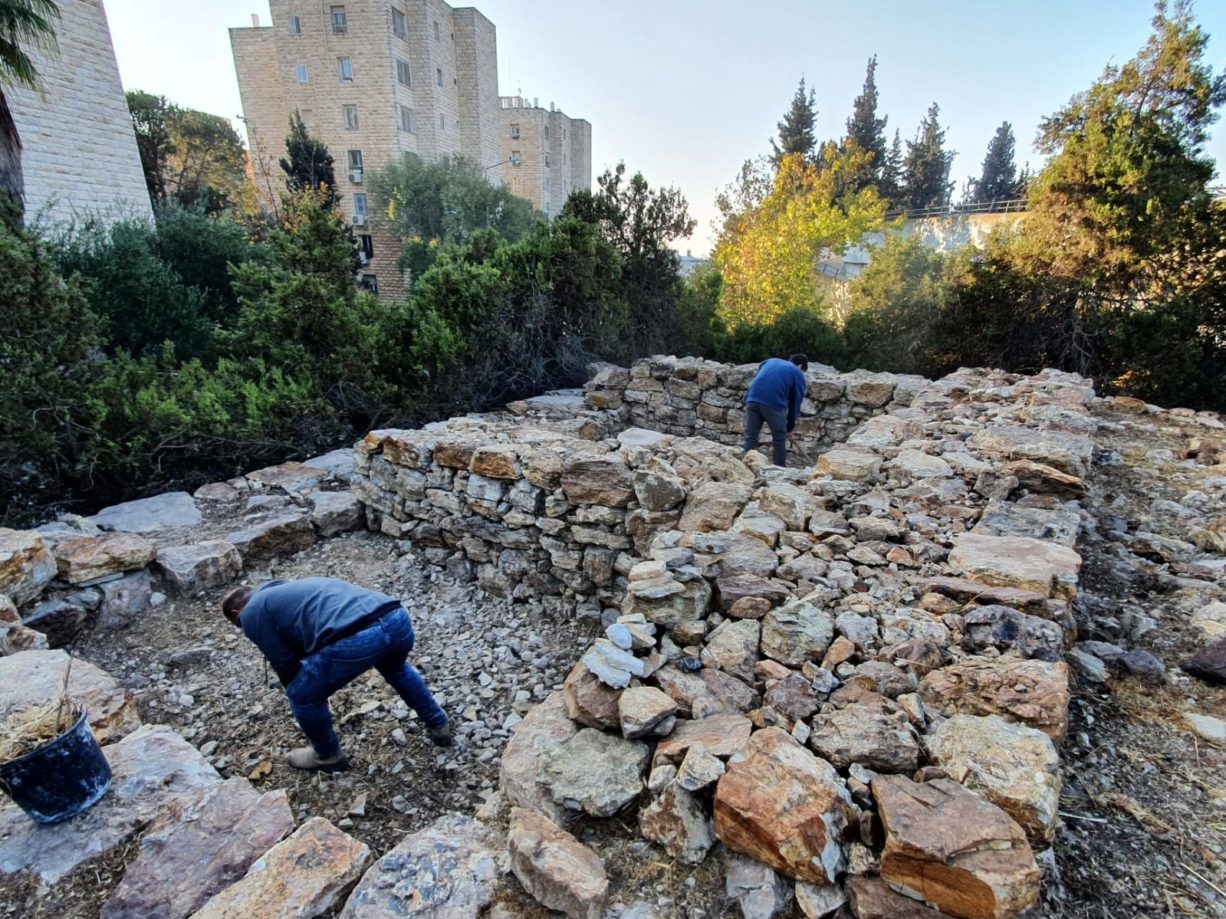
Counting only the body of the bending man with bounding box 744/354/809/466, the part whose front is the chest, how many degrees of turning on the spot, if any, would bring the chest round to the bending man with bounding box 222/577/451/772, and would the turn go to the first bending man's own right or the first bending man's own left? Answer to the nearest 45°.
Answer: approximately 180°

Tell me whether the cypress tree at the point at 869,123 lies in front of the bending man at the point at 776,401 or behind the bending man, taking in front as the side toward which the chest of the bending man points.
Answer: in front

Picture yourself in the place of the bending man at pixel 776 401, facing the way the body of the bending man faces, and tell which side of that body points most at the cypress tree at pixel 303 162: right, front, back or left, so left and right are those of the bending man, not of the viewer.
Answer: left

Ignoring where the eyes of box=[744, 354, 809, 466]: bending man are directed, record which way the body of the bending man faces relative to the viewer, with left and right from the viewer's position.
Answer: facing away from the viewer and to the right of the viewer

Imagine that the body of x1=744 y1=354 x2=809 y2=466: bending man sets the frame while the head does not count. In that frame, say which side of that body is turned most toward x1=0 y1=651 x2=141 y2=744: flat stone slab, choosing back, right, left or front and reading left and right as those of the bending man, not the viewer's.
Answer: back

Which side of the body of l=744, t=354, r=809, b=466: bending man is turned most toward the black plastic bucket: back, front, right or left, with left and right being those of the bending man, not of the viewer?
back

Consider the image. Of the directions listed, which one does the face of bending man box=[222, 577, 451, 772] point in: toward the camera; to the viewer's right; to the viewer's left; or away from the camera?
to the viewer's left

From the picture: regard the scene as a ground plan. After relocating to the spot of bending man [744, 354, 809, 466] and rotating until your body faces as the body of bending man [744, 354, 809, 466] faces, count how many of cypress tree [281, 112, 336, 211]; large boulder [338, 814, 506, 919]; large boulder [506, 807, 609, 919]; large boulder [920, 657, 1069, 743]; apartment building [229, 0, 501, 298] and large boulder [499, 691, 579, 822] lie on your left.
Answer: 2
